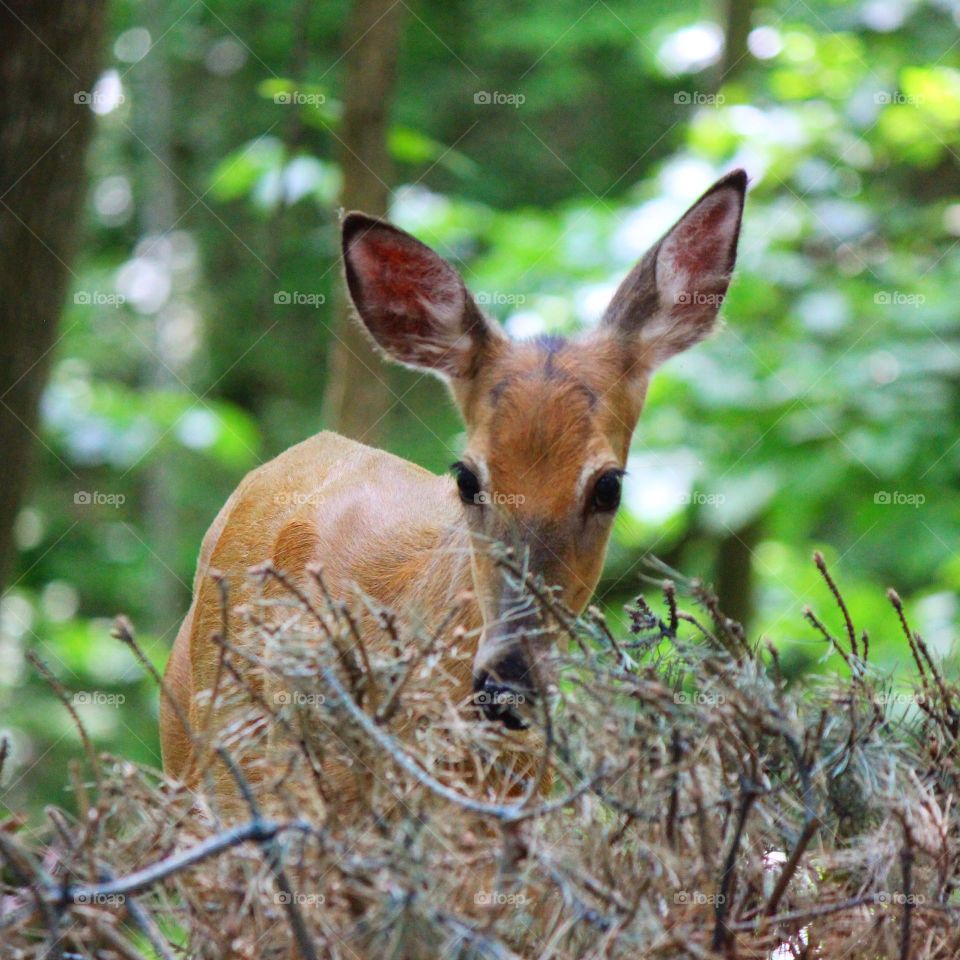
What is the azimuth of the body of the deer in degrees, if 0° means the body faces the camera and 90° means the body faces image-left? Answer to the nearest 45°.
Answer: approximately 315°

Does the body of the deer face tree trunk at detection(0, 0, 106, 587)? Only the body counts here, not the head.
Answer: no

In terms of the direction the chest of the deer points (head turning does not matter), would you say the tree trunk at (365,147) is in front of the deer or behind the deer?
behind

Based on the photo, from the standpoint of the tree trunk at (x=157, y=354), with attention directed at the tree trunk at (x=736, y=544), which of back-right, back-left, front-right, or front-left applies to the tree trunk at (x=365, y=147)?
front-right

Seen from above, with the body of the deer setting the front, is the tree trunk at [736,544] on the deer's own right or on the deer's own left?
on the deer's own left

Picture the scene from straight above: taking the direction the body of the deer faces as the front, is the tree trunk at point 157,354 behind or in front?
behind
